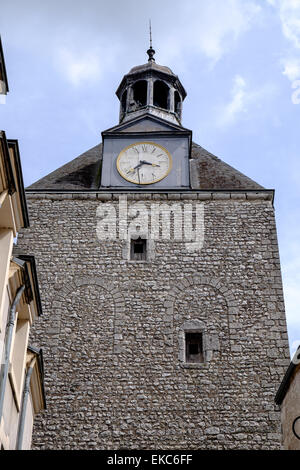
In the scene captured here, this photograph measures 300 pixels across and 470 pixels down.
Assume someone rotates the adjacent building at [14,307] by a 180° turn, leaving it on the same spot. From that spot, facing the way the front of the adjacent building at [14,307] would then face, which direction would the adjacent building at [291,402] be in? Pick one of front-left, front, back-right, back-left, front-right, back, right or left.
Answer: back

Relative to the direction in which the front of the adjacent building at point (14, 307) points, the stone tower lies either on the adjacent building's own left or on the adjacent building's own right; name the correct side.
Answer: on the adjacent building's own left

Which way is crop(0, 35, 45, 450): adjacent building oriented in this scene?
to the viewer's right
